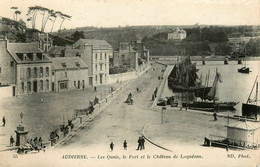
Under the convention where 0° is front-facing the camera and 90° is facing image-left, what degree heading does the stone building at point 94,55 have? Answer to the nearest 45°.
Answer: approximately 315°

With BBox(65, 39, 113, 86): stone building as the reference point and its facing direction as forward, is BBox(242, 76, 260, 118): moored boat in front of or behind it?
in front

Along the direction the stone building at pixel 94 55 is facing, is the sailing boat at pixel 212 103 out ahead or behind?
ahead

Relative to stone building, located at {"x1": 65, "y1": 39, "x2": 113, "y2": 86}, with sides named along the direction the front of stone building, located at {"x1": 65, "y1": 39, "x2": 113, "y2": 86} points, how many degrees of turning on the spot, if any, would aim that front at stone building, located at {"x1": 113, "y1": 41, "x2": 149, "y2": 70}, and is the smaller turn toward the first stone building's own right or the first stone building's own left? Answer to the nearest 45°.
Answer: approximately 45° to the first stone building's own left
